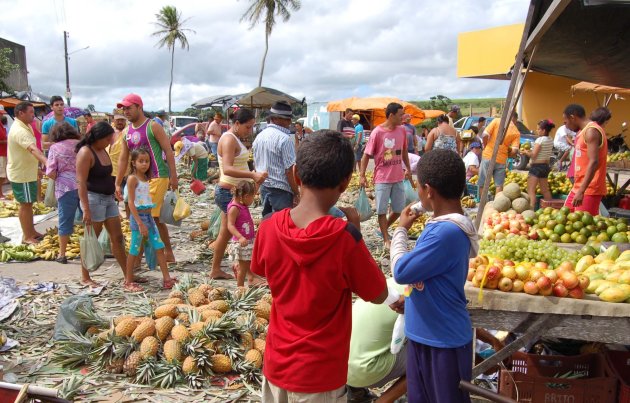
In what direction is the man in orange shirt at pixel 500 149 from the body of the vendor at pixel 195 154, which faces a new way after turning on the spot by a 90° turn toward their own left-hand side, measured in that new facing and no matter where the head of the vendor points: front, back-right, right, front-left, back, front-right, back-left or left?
front-left

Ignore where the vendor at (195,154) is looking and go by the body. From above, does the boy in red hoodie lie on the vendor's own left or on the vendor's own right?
on the vendor's own left

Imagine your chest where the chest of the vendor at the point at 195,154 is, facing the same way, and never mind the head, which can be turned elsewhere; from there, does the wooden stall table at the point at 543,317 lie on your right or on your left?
on your left

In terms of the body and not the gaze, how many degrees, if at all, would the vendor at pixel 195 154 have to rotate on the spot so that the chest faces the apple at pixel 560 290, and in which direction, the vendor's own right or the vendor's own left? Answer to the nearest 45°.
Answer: approximately 90° to the vendor's own left
